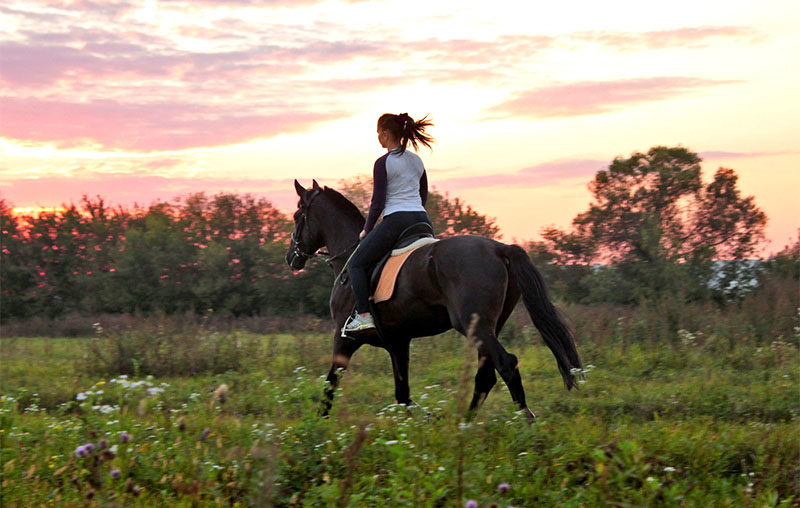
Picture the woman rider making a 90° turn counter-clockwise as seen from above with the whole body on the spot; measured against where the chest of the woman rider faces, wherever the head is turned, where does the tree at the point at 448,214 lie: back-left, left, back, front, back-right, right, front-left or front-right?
back-right

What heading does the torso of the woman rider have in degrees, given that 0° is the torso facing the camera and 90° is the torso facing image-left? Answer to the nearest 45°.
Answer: approximately 135°

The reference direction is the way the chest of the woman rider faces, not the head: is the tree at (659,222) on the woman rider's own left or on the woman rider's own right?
on the woman rider's own right

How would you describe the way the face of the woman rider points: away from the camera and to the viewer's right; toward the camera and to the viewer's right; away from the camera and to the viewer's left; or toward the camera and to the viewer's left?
away from the camera and to the viewer's left
